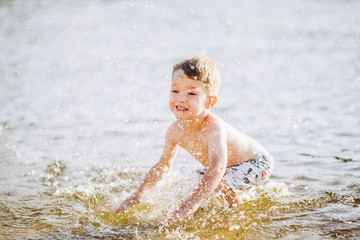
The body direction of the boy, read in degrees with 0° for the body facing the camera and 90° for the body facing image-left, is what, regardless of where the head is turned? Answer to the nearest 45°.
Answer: approximately 45°

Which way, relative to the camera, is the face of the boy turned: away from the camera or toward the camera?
toward the camera
